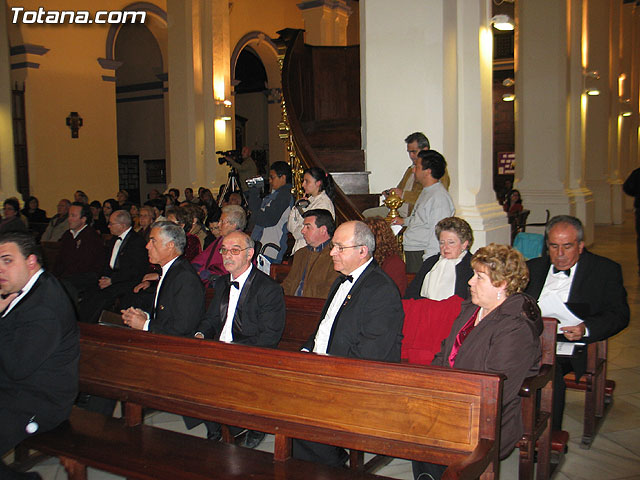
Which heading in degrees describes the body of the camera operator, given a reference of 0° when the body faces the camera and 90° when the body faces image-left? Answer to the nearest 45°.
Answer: approximately 90°

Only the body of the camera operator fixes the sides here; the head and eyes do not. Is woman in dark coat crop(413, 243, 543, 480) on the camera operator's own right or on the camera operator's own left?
on the camera operator's own left

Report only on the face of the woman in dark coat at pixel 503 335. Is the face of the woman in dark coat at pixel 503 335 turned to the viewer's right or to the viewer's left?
to the viewer's left

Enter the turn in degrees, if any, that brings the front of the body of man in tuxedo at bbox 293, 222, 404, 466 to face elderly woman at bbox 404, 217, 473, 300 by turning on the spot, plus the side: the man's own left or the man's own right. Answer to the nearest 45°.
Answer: approximately 180°

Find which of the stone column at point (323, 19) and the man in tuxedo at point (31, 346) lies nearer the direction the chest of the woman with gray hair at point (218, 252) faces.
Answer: the man in tuxedo

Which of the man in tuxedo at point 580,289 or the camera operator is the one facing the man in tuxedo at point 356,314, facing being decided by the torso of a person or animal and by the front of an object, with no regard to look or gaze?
the man in tuxedo at point 580,289
